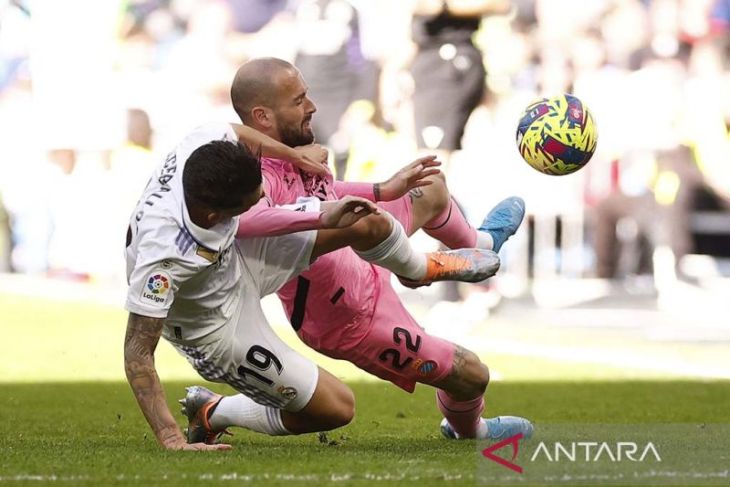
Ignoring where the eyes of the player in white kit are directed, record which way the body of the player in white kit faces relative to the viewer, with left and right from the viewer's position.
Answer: facing to the right of the viewer

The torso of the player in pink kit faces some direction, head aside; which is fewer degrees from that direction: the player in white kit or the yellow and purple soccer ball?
the yellow and purple soccer ball

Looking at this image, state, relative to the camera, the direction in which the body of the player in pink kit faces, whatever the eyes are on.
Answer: to the viewer's right

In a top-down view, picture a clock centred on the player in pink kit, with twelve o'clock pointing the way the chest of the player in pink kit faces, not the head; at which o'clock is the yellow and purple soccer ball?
The yellow and purple soccer ball is roughly at 11 o'clock from the player in pink kit.
